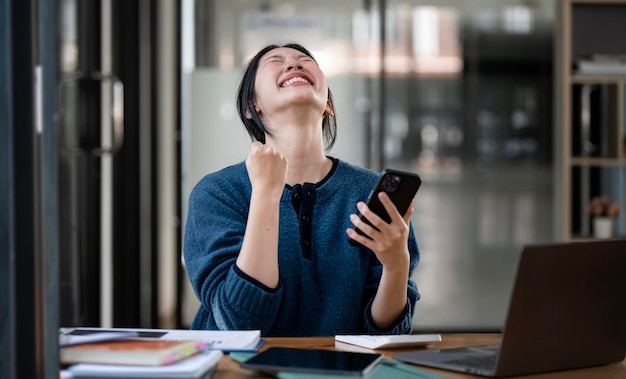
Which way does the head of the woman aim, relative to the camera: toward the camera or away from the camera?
toward the camera

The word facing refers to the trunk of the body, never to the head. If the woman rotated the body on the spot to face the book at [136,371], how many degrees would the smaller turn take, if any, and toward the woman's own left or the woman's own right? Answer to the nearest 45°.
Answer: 0° — they already face it

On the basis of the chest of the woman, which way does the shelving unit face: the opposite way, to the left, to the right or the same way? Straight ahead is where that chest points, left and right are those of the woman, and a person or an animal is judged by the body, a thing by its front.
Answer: the same way

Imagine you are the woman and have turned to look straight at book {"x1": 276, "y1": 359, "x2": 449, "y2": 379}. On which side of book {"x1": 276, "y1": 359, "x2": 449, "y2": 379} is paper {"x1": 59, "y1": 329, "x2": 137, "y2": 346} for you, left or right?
right

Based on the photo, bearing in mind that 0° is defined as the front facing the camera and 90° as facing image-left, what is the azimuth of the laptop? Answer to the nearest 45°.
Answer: approximately 135°

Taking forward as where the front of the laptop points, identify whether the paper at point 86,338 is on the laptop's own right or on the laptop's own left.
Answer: on the laptop's own left

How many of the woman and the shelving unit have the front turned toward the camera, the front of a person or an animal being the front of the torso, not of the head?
2

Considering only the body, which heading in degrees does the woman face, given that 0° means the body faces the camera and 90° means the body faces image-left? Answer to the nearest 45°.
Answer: approximately 0°

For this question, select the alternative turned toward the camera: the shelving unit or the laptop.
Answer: the shelving unit

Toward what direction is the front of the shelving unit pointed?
toward the camera

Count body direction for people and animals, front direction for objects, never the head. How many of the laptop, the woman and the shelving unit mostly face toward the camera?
2

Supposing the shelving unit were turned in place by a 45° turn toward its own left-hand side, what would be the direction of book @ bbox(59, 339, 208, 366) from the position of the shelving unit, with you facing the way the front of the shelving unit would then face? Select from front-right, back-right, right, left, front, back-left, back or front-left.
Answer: front-right
